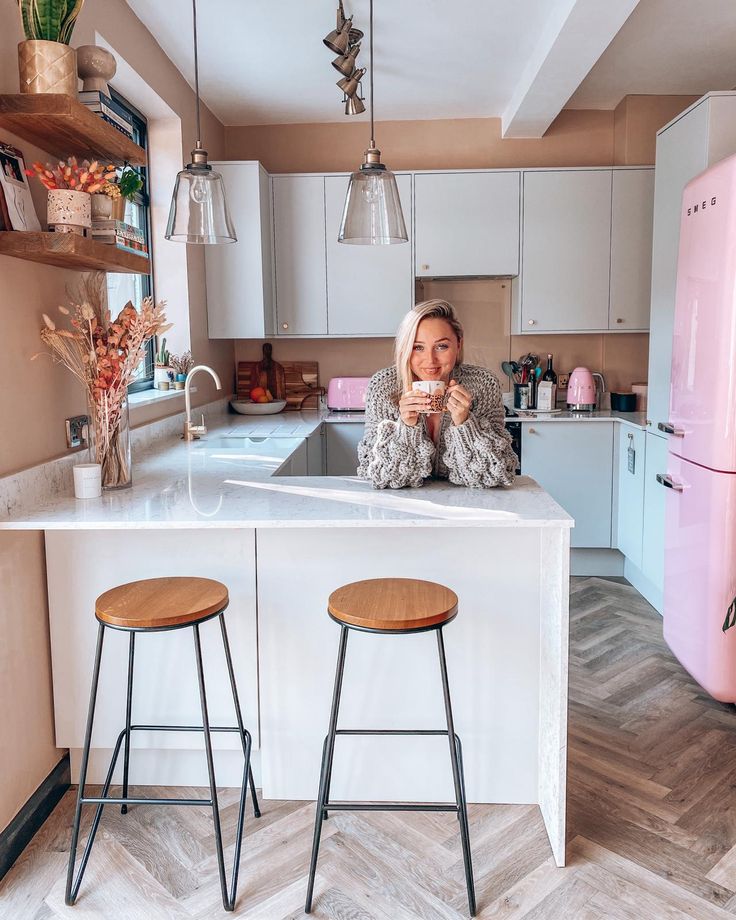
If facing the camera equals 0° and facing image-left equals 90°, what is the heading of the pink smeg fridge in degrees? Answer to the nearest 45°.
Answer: approximately 45°

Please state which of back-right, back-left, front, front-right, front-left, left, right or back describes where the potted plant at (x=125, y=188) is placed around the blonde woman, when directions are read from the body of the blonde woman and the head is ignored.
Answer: right

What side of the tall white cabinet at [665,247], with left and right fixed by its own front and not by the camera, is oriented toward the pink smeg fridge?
left

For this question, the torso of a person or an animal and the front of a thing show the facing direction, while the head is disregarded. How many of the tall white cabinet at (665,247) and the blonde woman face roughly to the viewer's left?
1

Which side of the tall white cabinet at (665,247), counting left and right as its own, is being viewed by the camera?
left

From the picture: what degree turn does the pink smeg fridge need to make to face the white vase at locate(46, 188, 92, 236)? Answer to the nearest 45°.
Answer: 0° — it already faces it

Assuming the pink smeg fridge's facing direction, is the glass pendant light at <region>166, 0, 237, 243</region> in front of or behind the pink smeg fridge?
in front

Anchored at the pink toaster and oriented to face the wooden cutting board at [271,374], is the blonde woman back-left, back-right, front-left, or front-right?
back-left

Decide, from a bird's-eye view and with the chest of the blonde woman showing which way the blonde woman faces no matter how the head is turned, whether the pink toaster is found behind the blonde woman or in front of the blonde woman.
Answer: behind
